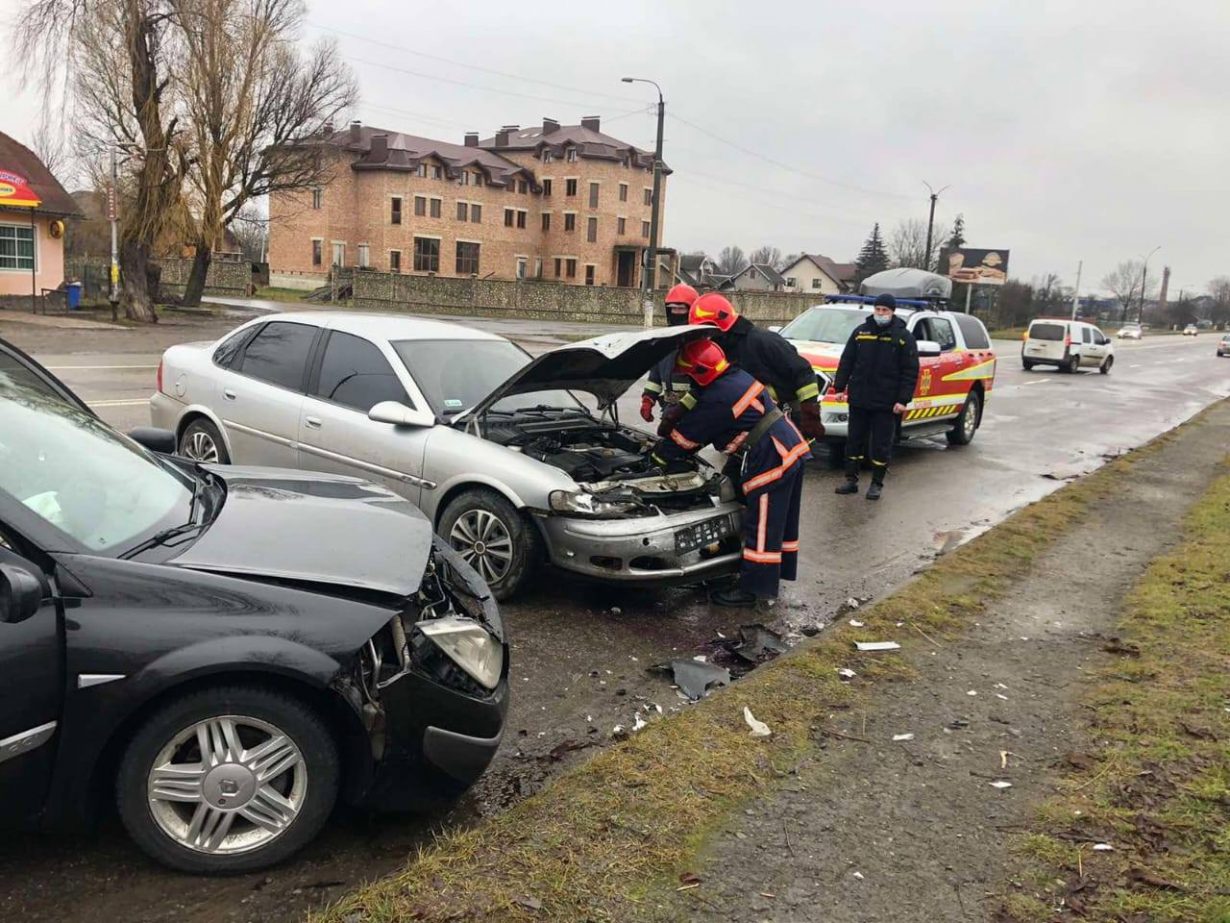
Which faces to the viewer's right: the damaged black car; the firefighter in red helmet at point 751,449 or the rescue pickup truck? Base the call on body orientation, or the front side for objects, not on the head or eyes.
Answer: the damaged black car

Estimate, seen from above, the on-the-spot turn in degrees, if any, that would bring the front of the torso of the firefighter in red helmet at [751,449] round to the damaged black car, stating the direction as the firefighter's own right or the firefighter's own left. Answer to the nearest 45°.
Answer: approximately 45° to the firefighter's own left

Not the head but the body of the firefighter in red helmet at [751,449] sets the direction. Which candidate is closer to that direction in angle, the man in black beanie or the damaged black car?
the damaged black car

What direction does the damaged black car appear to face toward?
to the viewer's right

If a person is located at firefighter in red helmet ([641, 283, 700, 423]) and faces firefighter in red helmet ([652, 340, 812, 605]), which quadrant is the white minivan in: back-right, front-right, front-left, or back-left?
back-left
